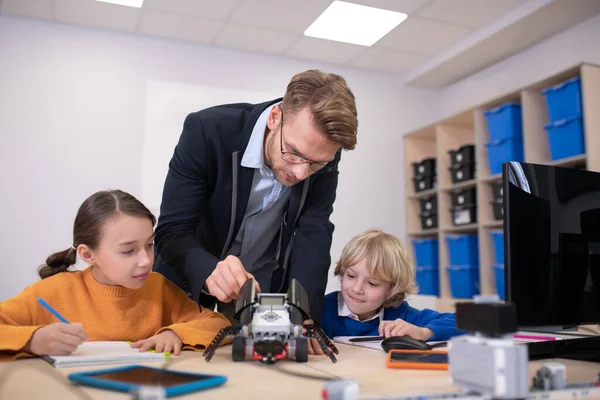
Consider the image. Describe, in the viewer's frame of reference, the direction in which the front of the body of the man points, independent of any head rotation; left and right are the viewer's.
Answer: facing the viewer and to the right of the viewer

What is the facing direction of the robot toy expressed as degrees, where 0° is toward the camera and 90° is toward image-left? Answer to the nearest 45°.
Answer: approximately 0°

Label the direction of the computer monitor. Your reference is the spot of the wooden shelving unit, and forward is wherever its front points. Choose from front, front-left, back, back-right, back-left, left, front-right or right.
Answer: front-left

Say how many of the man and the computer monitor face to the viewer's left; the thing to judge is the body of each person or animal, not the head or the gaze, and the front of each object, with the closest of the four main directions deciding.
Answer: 0

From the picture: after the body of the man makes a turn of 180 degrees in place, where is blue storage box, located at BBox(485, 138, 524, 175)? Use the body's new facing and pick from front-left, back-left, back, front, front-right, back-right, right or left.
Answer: right

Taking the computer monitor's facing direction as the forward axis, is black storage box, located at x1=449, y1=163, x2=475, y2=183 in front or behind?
behind

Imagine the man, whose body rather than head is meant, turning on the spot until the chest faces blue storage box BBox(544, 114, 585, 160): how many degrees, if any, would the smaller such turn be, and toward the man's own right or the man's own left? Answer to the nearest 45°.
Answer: approximately 90° to the man's own left
